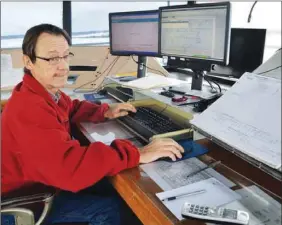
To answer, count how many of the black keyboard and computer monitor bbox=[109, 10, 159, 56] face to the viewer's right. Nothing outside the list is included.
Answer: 0

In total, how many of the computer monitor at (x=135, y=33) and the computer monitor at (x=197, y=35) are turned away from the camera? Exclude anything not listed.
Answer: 0

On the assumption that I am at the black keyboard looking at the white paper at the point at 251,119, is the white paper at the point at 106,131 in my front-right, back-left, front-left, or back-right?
back-right

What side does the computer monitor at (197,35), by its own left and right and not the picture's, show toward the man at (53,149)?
front

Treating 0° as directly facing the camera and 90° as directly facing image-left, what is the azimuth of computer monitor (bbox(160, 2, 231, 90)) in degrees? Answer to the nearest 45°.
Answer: approximately 45°

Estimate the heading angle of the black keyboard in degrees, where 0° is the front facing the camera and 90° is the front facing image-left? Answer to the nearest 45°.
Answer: approximately 45°

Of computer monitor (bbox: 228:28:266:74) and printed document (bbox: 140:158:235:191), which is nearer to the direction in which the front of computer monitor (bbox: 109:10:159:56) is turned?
the printed document

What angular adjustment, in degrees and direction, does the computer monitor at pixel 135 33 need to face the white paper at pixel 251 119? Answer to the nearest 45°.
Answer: approximately 45° to its left

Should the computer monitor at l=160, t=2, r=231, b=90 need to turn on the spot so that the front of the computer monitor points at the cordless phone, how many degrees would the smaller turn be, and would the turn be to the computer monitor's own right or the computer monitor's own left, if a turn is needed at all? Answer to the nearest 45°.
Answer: approximately 45° to the computer monitor's own left

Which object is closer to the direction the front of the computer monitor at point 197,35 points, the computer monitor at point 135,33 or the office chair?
the office chair

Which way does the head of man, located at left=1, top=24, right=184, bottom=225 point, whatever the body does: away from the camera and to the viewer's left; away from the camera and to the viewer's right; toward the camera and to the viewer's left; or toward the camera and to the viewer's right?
toward the camera and to the viewer's right

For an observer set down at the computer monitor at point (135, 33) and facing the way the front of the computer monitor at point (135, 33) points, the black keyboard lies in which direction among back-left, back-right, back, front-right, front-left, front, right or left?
front-left

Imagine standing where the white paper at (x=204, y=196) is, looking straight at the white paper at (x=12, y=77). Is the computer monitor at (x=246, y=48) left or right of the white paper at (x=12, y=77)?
right
